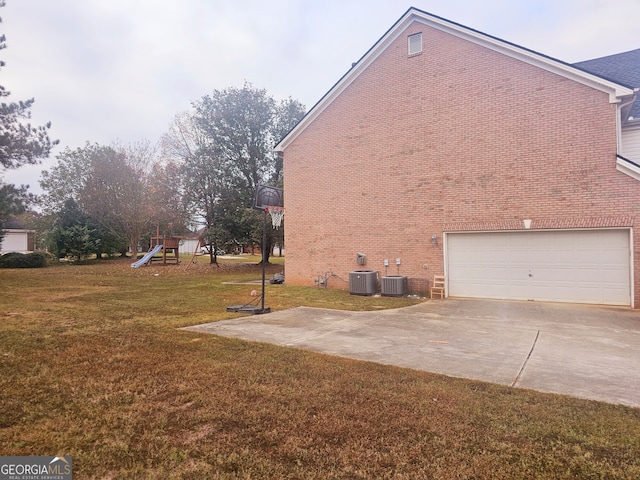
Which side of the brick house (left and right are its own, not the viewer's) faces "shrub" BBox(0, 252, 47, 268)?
back

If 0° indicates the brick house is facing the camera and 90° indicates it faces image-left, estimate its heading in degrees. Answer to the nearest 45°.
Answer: approximately 270°

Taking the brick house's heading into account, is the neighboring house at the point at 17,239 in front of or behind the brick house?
behind

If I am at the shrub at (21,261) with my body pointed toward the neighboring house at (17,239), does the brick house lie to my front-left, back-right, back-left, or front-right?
back-right

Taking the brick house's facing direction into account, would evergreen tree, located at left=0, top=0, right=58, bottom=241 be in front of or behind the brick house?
behind
